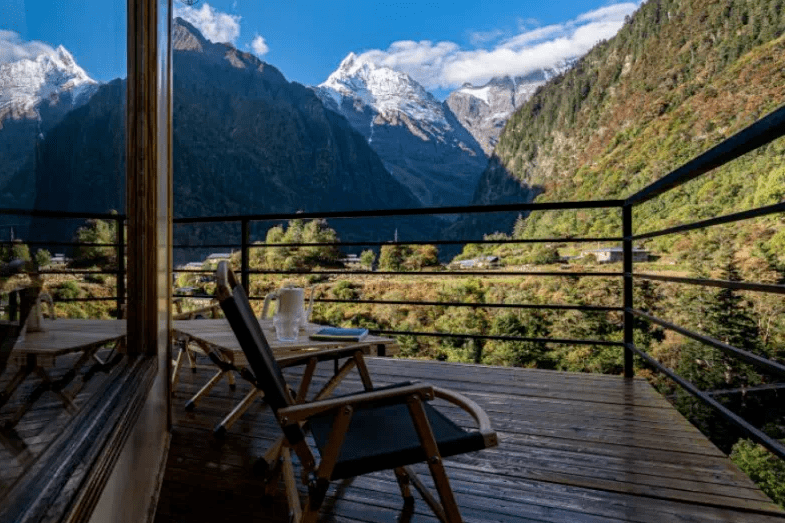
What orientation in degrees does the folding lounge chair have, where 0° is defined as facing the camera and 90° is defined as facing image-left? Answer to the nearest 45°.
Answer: approximately 270°

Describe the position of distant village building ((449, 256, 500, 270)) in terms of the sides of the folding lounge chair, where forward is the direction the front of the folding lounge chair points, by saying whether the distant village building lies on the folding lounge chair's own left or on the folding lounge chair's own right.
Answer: on the folding lounge chair's own left

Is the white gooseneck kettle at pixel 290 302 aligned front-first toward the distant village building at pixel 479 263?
no

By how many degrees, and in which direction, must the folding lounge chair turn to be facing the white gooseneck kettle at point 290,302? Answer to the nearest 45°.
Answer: approximately 90° to its left

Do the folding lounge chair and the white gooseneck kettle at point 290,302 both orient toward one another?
no

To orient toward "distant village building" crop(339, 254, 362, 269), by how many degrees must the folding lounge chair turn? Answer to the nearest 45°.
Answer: approximately 90° to its left
